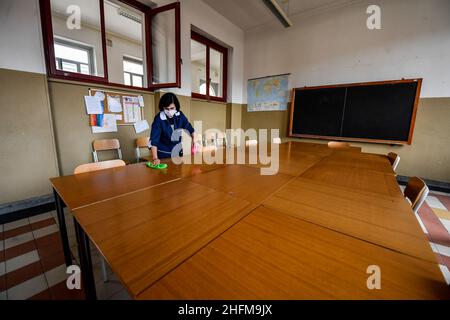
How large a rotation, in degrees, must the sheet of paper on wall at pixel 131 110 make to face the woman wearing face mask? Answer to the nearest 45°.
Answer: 0° — it already faces them

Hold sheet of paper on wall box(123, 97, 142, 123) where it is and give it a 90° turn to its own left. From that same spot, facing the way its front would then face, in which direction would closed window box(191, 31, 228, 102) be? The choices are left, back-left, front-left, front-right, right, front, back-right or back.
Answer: front-left

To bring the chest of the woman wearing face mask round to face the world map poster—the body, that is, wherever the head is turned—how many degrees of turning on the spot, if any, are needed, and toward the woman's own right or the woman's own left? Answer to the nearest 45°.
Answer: approximately 135° to the woman's own left

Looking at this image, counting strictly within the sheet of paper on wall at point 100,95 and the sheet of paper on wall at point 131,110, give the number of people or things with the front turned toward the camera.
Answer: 2

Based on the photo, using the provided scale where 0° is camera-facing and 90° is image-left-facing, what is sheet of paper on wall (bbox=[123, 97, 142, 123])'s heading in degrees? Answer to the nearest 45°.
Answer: approximately 0°

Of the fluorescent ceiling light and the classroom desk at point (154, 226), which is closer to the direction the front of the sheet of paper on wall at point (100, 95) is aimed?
the classroom desk

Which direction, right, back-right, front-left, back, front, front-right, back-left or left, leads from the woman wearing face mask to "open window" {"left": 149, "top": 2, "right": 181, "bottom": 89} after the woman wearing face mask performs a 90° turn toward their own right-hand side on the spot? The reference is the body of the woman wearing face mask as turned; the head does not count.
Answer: right

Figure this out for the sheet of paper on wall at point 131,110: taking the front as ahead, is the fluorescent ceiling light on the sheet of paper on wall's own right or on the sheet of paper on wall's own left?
on the sheet of paper on wall's own left

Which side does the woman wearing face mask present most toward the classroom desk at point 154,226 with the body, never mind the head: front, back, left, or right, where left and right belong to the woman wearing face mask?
front

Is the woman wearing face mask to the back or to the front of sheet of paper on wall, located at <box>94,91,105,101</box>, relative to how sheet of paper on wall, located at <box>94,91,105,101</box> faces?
to the front

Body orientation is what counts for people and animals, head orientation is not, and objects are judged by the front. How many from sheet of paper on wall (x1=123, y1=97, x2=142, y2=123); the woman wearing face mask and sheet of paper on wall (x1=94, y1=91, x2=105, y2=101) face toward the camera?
3

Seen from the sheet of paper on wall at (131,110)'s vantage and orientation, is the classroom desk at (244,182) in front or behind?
in front
